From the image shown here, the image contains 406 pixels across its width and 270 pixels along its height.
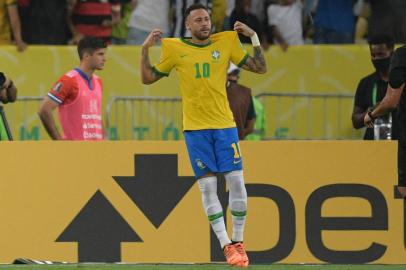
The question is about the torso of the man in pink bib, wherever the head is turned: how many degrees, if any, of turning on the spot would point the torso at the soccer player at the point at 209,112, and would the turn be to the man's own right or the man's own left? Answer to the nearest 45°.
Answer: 0° — they already face them

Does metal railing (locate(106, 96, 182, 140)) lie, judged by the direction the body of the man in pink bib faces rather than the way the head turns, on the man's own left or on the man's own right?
on the man's own left

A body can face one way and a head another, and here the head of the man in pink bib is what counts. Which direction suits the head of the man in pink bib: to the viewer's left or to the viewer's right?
to the viewer's right

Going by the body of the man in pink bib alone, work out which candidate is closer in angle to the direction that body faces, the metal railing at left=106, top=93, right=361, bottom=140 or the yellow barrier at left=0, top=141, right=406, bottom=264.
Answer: the yellow barrier

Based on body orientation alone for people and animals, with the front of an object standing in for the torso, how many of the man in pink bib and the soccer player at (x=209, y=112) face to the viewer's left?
0

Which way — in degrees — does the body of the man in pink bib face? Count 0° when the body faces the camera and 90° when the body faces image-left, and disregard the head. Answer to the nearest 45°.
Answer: approximately 315°

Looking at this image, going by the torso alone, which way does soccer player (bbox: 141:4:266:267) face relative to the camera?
toward the camera

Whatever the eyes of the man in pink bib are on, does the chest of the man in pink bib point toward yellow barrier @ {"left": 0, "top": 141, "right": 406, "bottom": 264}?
yes

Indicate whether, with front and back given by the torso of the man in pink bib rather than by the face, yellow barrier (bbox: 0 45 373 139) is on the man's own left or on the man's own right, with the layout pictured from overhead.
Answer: on the man's own left
